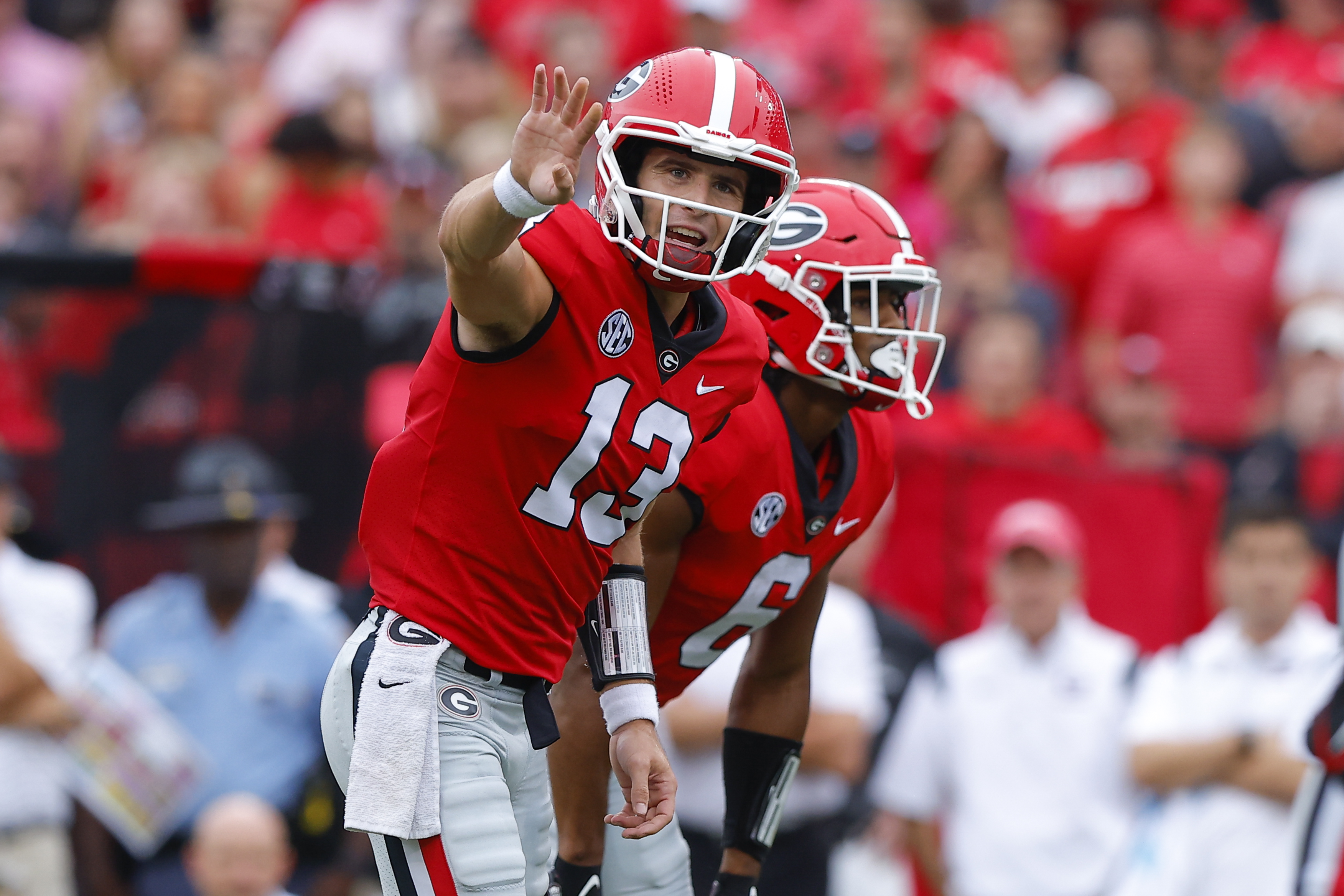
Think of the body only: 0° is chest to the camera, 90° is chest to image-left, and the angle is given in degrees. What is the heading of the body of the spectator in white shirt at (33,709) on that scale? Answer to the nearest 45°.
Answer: approximately 0°

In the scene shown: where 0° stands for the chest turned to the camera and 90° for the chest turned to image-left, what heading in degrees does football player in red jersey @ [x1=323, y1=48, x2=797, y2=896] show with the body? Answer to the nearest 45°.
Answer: approximately 315°

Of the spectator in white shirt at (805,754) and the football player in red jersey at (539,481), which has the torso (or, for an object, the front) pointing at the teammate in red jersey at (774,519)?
the spectator in white shirt

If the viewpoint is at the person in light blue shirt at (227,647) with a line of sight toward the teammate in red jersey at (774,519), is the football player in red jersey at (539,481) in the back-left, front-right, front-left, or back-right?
front-right

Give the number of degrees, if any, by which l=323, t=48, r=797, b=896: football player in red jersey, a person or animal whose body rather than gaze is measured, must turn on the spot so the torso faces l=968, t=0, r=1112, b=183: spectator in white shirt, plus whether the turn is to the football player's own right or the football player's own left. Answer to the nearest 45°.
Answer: approximately 135° to the football player's own left

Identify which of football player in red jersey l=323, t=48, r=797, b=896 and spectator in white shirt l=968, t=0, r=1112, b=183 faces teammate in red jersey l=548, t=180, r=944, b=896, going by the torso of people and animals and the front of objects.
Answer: the spectator in white shirt

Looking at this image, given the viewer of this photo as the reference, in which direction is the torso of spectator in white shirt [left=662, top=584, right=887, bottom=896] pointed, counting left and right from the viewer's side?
facing the viewer

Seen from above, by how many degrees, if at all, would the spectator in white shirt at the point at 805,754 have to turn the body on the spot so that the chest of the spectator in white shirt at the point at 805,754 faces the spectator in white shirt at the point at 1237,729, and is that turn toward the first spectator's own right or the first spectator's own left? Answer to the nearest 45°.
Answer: approximately 90° to the first spectator's own left

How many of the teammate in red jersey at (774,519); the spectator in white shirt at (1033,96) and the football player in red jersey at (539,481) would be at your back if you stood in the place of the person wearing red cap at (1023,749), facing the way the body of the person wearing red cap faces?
1

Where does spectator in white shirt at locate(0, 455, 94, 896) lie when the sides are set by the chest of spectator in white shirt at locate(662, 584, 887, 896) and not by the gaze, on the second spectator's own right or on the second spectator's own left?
on the second spectator's own right

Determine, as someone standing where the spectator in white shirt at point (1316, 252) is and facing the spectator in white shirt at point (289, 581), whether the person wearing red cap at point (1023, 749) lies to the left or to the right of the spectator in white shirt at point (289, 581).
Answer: left

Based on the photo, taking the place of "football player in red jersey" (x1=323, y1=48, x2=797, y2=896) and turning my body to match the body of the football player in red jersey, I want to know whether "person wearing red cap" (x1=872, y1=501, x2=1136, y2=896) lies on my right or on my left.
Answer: on my left

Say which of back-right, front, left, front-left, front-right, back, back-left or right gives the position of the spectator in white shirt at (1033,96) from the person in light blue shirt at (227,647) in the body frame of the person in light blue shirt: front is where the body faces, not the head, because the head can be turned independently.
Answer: back-left

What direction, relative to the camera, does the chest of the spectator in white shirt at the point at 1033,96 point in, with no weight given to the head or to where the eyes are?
toward the camera

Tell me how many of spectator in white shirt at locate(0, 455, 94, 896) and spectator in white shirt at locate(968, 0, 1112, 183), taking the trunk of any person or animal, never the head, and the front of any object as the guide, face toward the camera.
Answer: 2

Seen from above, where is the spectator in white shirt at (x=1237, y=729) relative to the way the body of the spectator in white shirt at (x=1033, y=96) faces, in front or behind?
in front
